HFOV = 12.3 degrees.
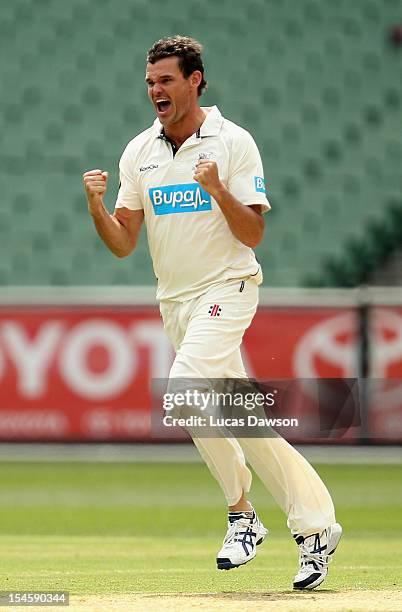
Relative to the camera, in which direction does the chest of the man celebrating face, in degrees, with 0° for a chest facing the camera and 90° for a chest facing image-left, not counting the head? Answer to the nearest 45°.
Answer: approximately 45°

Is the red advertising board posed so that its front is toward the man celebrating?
yes

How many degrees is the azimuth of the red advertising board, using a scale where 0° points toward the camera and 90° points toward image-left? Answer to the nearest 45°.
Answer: approximately 0°

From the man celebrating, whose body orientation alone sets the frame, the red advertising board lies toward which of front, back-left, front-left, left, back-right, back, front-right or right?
back-right
